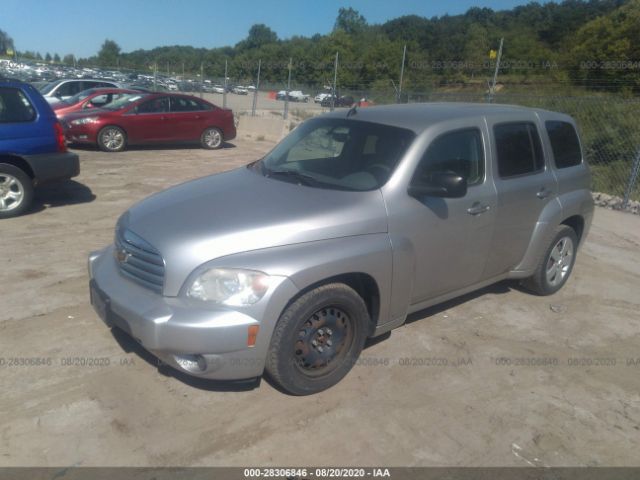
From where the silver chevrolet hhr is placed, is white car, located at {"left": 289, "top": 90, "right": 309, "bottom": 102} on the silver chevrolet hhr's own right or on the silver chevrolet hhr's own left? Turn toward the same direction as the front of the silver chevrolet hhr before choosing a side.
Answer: on the silver chevrolet hhr's own right

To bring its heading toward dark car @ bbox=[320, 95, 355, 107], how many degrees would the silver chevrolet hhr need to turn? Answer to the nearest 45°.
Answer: approximately 135° to its right

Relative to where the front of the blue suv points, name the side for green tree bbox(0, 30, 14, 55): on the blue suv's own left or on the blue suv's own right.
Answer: on the blue suv's own right

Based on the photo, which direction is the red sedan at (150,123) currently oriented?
to the viewer's left

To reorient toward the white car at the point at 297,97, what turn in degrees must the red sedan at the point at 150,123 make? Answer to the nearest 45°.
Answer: approximately 135° to its right

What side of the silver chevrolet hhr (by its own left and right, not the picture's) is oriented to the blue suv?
right

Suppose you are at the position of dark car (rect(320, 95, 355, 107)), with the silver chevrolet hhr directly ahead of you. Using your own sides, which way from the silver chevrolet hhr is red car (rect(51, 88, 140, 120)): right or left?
right

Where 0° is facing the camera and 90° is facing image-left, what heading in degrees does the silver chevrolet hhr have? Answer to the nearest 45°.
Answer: approximately 45°

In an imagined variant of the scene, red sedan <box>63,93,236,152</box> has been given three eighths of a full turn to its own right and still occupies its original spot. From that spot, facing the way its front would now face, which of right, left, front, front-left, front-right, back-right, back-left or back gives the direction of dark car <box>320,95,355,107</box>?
front

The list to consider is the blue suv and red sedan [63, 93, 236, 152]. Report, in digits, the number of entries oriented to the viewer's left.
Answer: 2

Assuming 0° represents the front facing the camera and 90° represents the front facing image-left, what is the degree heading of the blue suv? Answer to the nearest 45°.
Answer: approximately 90°
